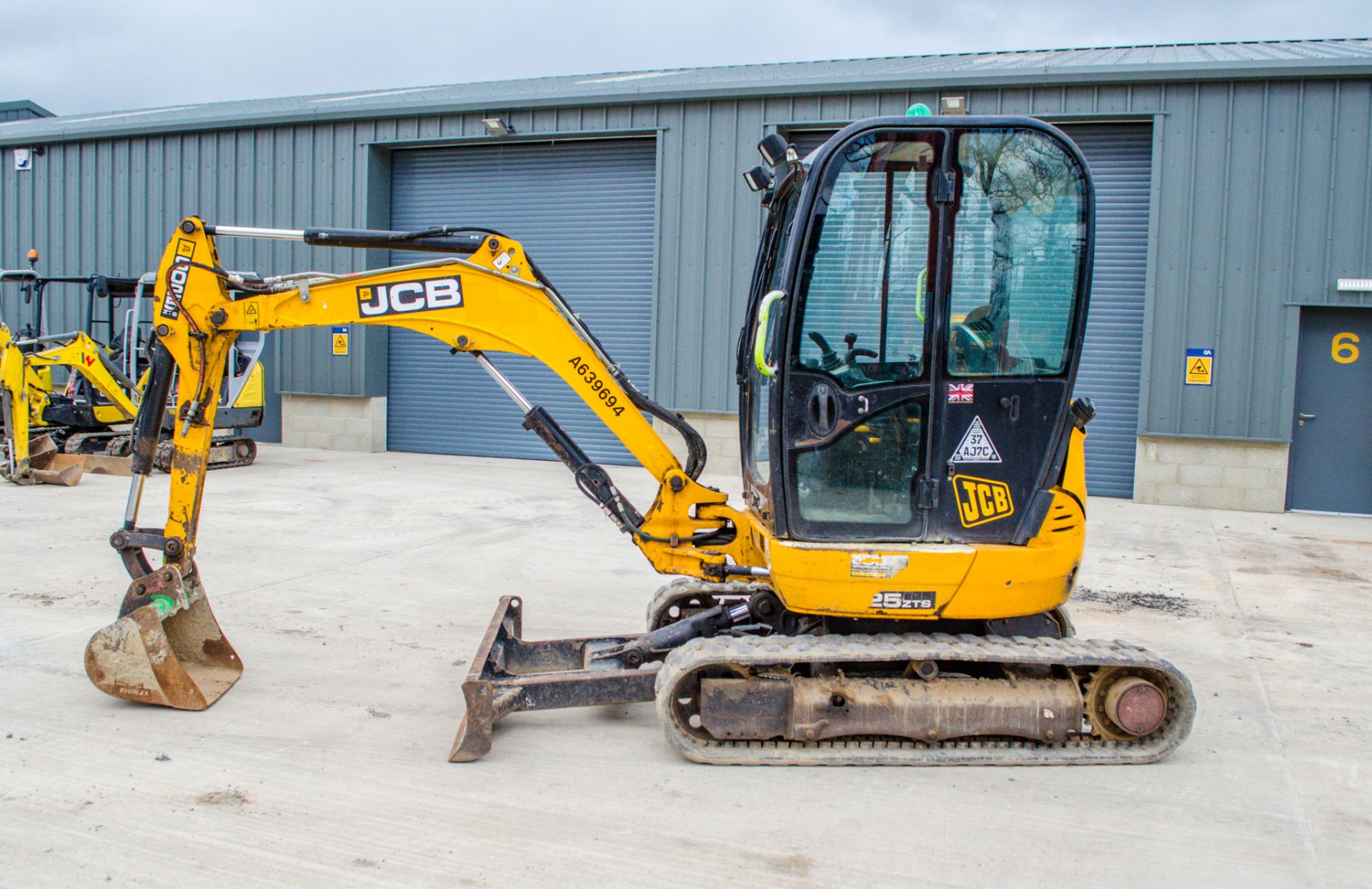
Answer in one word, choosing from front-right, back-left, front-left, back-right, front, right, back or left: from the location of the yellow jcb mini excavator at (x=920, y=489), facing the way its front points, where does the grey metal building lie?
right

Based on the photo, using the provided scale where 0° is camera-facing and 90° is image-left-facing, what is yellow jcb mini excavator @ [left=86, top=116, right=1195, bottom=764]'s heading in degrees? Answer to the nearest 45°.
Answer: approximately 90°
